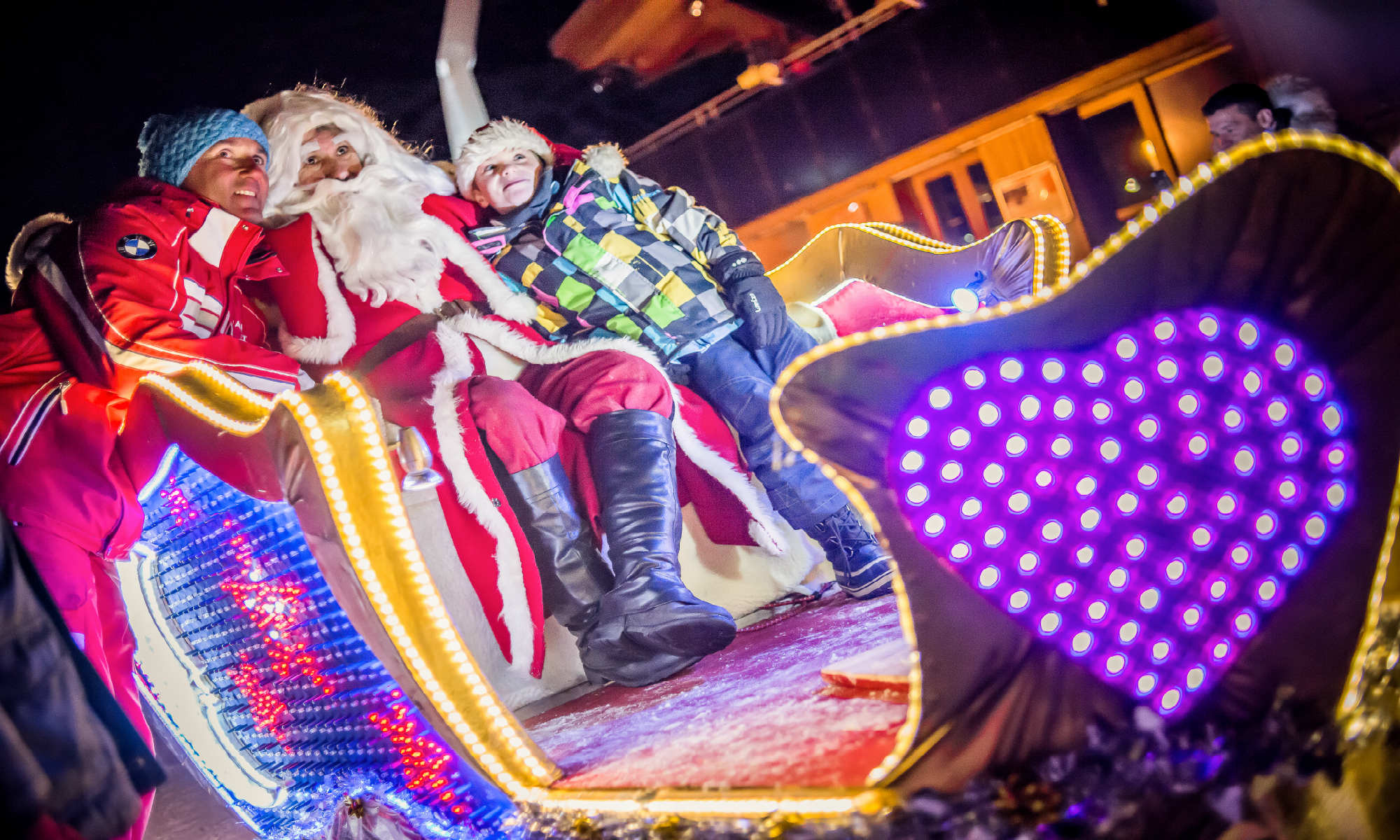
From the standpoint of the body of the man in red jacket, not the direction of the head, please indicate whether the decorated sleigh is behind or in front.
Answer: in front

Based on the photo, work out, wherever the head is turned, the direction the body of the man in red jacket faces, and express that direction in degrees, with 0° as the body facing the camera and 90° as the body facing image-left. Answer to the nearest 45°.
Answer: approximately 315°

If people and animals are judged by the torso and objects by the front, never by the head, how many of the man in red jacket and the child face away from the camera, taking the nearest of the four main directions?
0

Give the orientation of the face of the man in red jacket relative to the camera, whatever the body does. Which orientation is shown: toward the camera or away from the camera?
toward the camera

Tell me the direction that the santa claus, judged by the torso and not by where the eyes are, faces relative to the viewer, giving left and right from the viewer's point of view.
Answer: facing the viewer and to the right of the viewer

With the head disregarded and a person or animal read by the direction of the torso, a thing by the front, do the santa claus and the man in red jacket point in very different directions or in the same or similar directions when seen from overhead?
same or similar directions

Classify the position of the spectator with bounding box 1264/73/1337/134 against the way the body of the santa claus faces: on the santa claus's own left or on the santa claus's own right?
on the santa claus's own left

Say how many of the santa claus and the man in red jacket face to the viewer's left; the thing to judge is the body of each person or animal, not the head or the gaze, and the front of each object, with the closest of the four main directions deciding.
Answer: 0

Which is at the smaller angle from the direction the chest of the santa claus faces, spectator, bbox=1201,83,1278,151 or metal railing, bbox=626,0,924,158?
the spectator

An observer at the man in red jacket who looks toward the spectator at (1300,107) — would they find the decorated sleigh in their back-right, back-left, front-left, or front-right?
front-right

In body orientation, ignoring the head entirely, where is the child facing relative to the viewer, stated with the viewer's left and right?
facing the viewer

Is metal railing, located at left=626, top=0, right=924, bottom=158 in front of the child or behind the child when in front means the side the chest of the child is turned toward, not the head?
behind
